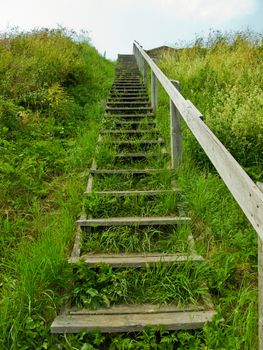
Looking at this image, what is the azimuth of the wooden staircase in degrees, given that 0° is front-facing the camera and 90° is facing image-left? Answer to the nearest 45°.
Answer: approximately 0°
